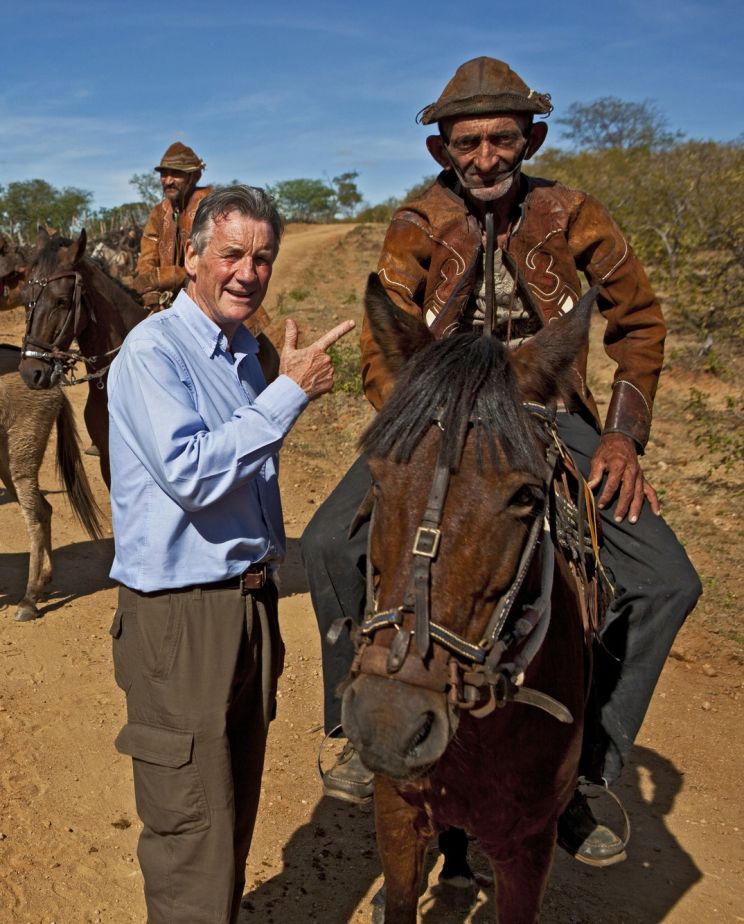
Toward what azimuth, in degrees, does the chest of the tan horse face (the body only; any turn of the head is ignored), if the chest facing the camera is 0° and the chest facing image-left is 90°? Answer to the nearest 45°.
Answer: approximately 90°

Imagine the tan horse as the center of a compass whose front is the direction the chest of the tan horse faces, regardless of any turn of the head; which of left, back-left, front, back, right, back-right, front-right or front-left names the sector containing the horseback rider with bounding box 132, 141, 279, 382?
back-right

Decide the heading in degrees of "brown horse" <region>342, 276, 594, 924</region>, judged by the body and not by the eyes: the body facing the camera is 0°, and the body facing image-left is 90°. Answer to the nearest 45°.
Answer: approximately 0°

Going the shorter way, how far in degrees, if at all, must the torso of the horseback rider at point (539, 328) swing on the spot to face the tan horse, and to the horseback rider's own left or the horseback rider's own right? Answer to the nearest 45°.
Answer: approximately 135° to the horseback rider's own right

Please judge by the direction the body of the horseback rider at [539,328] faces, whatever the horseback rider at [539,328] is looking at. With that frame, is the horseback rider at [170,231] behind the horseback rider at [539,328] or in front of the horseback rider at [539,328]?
behind

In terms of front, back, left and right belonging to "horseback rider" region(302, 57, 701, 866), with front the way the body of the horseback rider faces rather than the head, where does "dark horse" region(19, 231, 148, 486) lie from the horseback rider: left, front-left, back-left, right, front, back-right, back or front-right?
back-right

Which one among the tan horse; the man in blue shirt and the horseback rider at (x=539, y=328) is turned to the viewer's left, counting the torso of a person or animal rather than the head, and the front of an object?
the tan horse

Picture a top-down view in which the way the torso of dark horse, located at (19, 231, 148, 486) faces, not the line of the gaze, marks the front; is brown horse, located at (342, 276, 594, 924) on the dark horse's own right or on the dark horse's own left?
on the dark horse's own left
